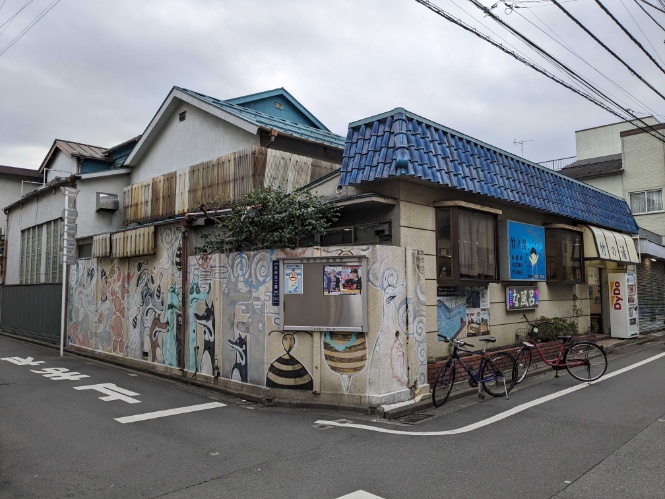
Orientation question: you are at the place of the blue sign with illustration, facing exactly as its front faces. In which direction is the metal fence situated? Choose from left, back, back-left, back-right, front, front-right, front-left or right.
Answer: back-right

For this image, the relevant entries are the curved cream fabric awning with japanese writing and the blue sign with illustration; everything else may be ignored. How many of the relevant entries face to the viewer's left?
0

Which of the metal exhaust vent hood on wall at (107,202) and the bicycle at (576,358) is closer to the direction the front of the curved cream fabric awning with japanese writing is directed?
the bicycle

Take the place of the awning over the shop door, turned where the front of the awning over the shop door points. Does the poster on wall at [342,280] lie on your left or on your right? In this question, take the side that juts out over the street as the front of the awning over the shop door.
on your right

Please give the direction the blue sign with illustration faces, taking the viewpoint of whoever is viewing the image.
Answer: facing the viewer and to the right of the viewer
